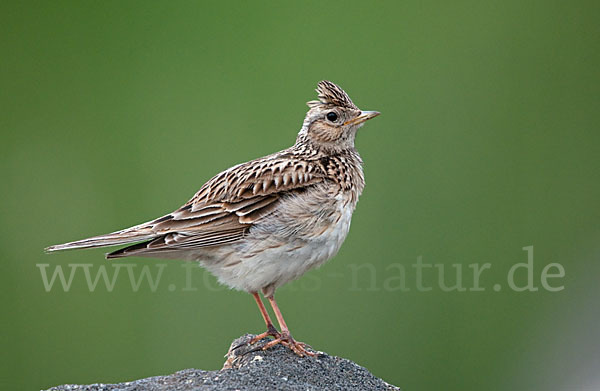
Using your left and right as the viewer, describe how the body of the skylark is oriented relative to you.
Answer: facing to the right of the viewer
